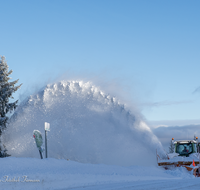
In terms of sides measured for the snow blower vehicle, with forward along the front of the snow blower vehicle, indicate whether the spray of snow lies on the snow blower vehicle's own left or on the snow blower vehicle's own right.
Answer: on the snow blower vehicle's own right

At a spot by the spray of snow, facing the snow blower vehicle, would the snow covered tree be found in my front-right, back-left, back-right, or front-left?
back-right

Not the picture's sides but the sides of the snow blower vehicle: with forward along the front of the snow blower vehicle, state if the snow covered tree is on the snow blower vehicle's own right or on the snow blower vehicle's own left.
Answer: on the snow blower vehicle's own right

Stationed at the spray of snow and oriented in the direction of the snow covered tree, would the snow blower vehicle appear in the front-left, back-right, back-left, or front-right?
back-left
